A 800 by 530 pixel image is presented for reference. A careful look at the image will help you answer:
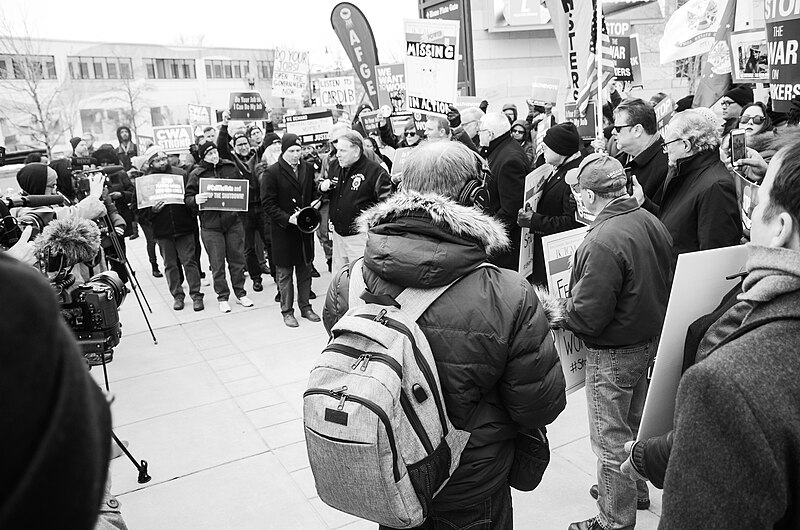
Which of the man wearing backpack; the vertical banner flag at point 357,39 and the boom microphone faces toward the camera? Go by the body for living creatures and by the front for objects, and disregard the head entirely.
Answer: the vertical banner flag

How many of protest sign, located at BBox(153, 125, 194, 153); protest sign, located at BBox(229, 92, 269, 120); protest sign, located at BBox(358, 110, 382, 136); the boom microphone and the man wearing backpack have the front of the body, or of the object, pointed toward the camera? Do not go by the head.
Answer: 3

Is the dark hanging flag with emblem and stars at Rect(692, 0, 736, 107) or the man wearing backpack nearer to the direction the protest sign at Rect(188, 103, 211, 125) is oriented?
the man wearing backpack

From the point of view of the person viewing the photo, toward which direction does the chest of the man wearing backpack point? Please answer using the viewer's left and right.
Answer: facing away from the viewer and to the right of the viewer

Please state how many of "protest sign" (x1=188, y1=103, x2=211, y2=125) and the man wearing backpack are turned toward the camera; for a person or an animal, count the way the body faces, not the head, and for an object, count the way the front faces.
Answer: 1

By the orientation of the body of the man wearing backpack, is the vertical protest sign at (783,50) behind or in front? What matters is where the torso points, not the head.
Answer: in front

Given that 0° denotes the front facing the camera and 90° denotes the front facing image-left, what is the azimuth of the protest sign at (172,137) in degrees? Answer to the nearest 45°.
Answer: approximately 0°

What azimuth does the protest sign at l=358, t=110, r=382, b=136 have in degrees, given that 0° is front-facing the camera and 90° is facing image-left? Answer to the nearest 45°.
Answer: approximately 0°
